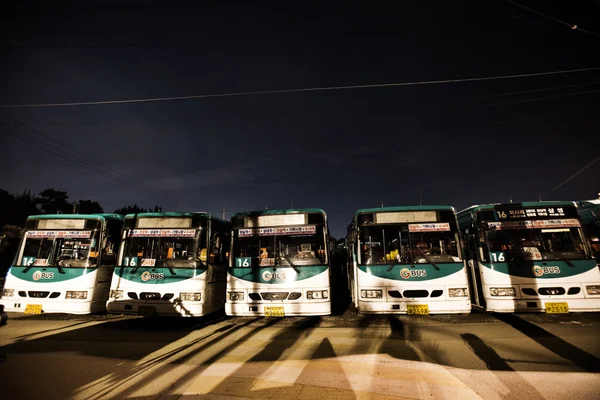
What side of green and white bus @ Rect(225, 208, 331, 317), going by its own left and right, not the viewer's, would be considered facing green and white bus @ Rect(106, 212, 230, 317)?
right

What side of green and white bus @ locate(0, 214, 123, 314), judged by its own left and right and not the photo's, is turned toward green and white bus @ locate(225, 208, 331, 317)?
left

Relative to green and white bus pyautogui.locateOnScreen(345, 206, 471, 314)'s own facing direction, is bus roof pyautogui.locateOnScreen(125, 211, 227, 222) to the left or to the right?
on its right

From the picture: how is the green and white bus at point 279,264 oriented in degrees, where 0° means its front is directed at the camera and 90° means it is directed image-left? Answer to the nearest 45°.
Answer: approximately 0°

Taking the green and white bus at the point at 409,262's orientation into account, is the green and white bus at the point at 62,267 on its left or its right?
on its right

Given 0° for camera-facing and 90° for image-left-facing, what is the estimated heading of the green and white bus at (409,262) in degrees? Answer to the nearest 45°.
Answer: approximately 0°

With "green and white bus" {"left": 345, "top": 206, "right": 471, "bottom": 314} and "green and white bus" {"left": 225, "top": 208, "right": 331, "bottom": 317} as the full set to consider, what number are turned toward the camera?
2

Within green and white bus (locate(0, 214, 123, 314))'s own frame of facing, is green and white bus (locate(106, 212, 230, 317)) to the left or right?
on its left

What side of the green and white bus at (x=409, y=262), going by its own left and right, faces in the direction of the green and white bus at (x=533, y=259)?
left

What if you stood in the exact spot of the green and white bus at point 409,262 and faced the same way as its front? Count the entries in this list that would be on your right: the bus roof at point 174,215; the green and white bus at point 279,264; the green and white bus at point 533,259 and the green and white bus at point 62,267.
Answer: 3

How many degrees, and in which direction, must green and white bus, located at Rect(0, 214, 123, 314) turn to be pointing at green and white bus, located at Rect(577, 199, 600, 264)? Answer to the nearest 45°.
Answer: approximately 90° to its left

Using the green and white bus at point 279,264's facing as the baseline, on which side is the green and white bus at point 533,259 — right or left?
on its left

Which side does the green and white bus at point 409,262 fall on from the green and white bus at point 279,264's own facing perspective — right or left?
on its left
